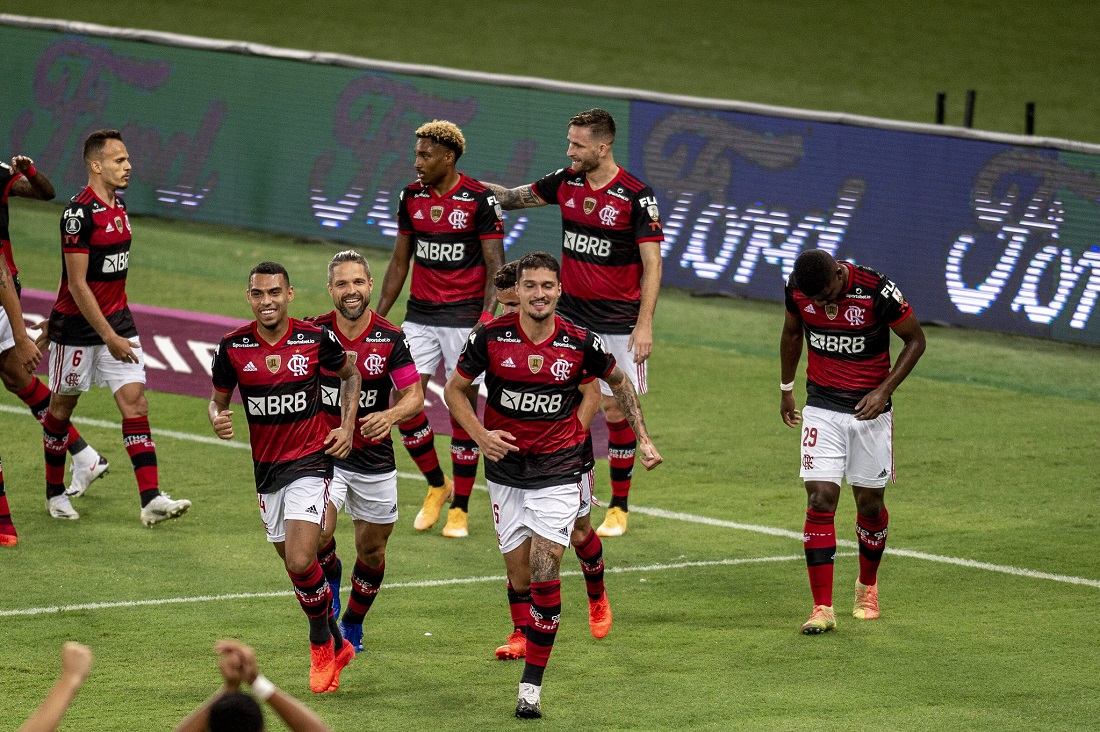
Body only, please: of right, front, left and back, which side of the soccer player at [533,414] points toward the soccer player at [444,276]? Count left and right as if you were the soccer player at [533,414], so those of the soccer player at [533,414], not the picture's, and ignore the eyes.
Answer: back

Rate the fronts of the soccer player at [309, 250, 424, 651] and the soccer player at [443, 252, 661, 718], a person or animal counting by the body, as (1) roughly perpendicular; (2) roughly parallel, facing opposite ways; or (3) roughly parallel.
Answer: roughly parallel

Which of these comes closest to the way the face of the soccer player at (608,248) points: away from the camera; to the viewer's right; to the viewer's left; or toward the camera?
to the viewer's left

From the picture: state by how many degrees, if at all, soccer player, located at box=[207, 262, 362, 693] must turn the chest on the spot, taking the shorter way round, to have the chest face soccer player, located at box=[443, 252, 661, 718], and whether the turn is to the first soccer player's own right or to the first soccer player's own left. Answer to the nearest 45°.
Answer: approximately 90° to the first soccer player's own left

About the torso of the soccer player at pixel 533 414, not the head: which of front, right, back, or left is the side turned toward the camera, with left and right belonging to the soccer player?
front

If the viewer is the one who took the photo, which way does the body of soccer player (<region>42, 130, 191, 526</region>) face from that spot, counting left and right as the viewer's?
facing the viewer and to the right of the viewer

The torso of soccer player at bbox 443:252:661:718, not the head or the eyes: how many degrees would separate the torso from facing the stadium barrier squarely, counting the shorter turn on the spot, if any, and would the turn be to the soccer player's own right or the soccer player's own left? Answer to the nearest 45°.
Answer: approximately 180°

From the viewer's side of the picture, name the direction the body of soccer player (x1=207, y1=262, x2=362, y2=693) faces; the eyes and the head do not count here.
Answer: toward the camera

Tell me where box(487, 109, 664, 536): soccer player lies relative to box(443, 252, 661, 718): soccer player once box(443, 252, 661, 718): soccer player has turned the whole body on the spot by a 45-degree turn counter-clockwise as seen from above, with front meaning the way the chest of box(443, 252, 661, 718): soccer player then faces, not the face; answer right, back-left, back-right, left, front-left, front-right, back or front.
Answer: back-left

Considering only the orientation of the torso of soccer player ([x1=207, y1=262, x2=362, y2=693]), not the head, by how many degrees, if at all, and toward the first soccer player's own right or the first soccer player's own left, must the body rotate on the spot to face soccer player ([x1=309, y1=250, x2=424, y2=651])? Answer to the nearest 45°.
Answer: approximately 135° to the first soccer player's own left

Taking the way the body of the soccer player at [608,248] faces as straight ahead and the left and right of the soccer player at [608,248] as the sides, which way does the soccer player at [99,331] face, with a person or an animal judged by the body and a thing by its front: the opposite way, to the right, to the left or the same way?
to the left

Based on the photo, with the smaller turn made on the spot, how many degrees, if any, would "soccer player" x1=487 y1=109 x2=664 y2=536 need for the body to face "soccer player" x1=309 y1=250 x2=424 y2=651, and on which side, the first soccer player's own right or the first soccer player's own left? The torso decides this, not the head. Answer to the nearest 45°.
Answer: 0° — they already face them

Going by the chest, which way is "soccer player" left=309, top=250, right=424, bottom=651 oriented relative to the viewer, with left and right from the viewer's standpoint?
facing the viewer

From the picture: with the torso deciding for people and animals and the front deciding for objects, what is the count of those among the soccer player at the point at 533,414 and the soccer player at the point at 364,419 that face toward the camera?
2

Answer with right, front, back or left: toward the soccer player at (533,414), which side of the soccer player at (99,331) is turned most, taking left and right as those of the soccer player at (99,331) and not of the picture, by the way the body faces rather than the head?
front
